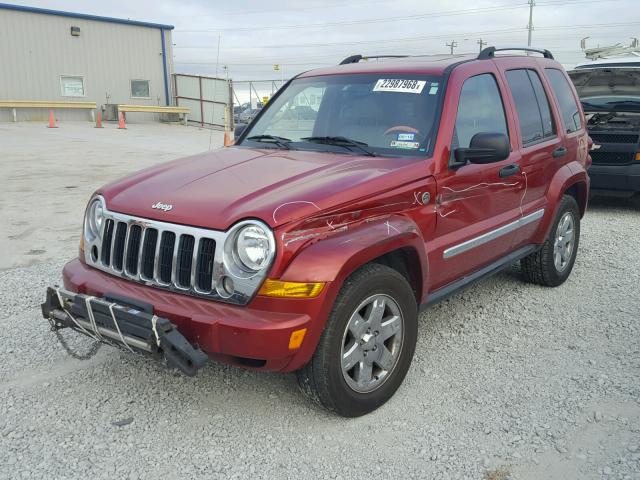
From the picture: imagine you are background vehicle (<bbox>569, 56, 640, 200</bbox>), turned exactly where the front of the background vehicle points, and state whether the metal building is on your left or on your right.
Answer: on your right

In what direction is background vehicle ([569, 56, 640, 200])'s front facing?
toward the camera

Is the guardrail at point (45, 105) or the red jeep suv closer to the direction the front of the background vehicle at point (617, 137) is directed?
the red jeep suv

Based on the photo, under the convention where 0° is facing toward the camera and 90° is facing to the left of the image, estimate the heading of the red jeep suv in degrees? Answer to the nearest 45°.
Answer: approximately 45°

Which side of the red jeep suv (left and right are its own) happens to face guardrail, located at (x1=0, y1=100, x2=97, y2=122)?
right

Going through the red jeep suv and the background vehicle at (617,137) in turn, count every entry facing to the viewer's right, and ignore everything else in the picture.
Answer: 0

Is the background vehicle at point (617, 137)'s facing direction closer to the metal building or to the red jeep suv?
the red jeep suv

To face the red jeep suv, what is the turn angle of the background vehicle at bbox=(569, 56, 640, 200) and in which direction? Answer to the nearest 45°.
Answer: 0° — it already faces it

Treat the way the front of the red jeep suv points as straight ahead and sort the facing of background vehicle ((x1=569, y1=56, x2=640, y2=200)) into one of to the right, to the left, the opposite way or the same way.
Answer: the same way

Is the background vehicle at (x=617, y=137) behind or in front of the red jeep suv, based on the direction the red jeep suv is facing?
behind
